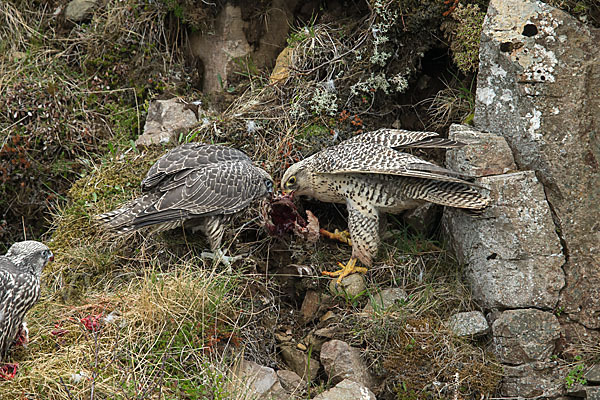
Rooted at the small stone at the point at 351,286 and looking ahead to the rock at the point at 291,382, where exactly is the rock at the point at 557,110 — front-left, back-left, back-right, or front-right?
back-left

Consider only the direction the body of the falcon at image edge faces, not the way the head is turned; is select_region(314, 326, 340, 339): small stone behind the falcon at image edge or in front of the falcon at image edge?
in front

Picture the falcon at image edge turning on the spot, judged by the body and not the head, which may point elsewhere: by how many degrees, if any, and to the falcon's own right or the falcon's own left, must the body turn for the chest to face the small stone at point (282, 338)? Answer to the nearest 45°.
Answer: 0° — it already faces it

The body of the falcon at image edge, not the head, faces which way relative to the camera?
to the viewer's right

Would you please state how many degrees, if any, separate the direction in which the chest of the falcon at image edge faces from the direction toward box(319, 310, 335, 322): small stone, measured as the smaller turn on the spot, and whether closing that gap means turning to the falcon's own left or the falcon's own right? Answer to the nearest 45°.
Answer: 0° — it already faces it

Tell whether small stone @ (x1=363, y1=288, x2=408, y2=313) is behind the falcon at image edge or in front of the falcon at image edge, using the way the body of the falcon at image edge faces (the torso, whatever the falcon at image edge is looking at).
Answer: in front

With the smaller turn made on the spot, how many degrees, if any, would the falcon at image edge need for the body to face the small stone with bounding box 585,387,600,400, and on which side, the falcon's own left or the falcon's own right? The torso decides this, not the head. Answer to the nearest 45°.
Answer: approximately 45° to the falcon's own right

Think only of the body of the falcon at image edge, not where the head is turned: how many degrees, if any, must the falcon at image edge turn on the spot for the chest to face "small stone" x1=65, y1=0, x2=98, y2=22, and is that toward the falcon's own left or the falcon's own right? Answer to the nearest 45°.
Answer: approximately 90° to the falcon's own left

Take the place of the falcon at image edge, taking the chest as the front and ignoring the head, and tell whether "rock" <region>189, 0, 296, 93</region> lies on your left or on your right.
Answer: on your left
